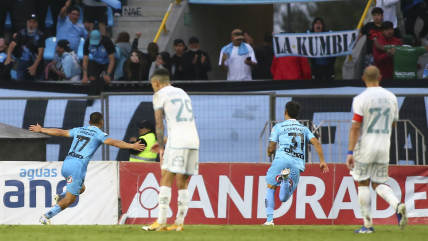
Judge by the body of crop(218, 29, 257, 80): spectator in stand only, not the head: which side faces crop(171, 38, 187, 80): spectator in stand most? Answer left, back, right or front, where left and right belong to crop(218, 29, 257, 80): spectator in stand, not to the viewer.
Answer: right

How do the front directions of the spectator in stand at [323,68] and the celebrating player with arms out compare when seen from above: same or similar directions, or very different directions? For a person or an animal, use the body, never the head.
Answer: very different directions

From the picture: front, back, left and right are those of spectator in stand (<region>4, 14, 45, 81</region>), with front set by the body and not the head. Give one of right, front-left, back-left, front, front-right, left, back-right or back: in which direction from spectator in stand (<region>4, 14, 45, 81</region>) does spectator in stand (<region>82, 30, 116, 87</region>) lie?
front-left

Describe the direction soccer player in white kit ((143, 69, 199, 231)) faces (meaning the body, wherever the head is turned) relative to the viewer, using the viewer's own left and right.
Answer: facing away from the viewer and to the left of the viewer

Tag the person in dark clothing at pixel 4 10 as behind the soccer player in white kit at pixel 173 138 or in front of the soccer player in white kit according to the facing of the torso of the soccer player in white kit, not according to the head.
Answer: in front

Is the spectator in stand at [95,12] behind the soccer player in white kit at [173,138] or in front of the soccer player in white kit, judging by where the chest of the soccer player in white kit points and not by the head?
in front

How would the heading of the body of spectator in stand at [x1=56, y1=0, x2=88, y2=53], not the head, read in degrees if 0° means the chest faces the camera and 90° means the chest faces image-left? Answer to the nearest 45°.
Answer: approximately 0°

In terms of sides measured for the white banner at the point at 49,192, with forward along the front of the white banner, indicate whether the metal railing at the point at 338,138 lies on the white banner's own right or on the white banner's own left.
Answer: on the white banner's own left

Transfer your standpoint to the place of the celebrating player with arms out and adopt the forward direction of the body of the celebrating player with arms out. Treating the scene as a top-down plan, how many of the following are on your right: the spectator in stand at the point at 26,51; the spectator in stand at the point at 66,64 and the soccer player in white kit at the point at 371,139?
1

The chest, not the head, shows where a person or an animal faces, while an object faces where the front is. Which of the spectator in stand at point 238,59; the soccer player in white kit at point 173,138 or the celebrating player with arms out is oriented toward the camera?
the spectator in stand

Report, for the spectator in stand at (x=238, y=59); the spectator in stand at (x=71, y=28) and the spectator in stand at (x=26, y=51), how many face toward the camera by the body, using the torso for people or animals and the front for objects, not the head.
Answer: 3

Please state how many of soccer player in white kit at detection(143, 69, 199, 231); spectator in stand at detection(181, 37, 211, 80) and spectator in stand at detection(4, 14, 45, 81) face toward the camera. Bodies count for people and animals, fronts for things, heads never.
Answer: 2
